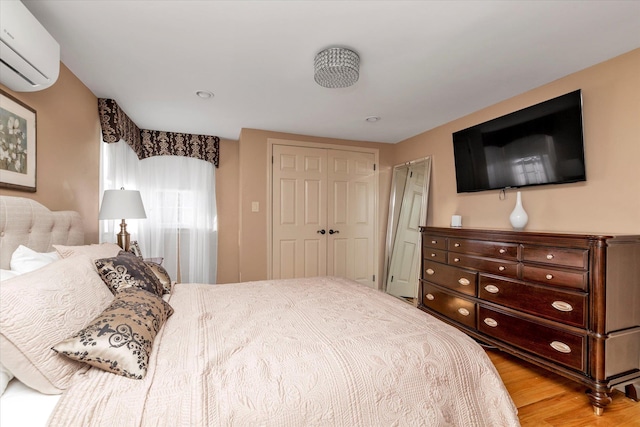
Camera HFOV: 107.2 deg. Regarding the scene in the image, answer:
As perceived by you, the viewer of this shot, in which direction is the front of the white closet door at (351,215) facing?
facing the viewer

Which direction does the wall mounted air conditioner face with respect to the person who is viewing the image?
facing the viewer and to the right of the viewer

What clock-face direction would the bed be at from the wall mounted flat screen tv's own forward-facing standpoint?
The bed is roughly at 11 o'clock from the wall mounted flat screen tv.

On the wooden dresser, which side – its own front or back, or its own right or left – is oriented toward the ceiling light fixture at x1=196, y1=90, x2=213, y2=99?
front

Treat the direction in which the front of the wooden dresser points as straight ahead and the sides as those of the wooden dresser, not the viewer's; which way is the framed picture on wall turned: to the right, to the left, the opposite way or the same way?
the opposite way

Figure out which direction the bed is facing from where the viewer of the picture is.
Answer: facing to the right of the viewer

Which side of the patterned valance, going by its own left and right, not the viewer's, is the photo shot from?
front

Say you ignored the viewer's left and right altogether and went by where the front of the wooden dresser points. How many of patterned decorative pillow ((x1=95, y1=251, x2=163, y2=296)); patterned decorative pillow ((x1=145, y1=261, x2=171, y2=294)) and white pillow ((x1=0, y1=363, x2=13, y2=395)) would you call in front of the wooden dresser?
3

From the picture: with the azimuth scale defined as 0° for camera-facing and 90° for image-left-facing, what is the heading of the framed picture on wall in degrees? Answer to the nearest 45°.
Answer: approximately 315°

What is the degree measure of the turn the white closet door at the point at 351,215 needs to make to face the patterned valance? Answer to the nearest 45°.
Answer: approximately 90° to its right

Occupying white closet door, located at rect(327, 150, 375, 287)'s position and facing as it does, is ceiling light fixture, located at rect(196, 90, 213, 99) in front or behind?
in front
